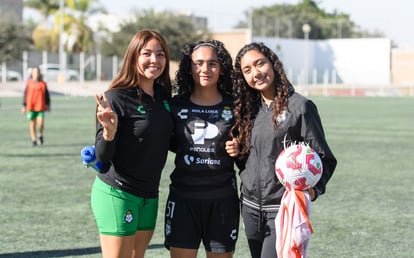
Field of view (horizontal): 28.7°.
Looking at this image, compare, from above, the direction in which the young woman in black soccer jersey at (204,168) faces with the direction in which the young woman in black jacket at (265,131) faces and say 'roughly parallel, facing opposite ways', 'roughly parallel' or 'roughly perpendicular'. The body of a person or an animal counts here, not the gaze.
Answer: roughly parallel

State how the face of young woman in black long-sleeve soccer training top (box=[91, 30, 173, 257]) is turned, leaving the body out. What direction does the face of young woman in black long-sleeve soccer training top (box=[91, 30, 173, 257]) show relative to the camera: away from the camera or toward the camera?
toward the camera

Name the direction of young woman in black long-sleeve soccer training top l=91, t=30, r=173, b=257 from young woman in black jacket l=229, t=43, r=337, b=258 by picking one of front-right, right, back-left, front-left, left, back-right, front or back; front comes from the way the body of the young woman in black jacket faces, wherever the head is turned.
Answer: right

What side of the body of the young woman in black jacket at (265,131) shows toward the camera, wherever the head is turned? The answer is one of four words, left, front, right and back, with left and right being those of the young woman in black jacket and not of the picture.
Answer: front

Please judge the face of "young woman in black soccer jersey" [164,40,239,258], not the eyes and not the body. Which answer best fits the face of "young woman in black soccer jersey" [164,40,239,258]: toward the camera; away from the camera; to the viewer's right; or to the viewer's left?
toward the camera

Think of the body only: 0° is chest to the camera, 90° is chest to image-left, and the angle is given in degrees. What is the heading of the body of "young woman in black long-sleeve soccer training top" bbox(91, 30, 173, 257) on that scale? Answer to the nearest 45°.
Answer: approximately 315°

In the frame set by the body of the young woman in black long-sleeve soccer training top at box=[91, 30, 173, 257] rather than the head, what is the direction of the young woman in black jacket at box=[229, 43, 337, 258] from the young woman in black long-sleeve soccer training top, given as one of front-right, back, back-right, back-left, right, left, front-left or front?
front-left

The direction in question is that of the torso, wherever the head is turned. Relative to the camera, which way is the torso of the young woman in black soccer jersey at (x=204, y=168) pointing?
toward the camera

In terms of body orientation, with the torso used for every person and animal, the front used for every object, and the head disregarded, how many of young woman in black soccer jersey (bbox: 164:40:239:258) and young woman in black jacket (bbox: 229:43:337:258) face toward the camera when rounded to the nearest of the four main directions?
2
